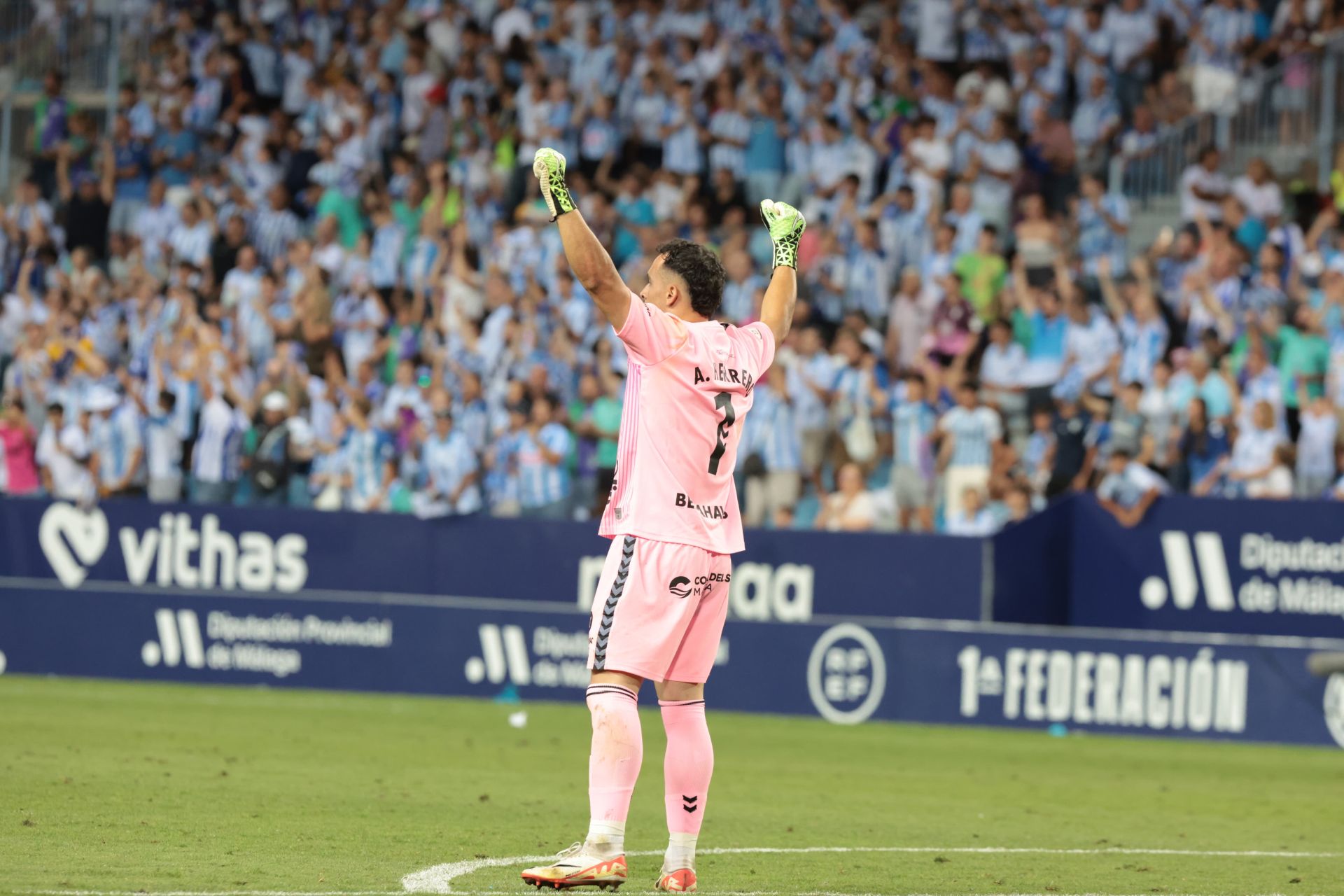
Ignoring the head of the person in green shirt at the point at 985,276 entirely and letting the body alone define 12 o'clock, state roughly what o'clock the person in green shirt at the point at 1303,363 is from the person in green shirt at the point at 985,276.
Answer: the person in green shirt at the point at 1303,363 is roughly at 10 o'clock from the person in green shirt at the point at 985,276.

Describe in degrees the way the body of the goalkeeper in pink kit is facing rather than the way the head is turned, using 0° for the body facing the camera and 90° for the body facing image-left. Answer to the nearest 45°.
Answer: approximately 135°

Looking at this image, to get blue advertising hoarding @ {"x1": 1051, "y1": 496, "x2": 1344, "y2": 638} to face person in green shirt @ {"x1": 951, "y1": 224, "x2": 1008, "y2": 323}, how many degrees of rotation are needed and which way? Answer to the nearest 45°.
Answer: approximately 135° to its right

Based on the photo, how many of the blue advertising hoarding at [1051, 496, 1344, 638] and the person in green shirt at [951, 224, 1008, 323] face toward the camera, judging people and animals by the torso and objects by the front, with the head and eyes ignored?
2

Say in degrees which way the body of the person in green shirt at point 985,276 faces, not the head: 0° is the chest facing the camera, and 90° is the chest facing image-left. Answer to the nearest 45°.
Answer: approximately 0°

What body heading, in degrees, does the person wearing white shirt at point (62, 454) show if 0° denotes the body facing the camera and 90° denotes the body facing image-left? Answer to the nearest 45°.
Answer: approximately 0°

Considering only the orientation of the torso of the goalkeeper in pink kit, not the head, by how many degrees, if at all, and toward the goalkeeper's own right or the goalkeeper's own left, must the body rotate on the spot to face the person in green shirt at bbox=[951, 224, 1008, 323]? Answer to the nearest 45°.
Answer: approximately 45° to the goalkeeper's own right

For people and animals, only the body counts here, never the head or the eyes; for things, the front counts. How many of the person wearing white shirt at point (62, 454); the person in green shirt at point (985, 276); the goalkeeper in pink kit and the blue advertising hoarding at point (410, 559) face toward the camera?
3

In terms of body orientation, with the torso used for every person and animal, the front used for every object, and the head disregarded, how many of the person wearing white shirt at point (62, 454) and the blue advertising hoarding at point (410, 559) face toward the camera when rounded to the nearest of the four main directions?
2
